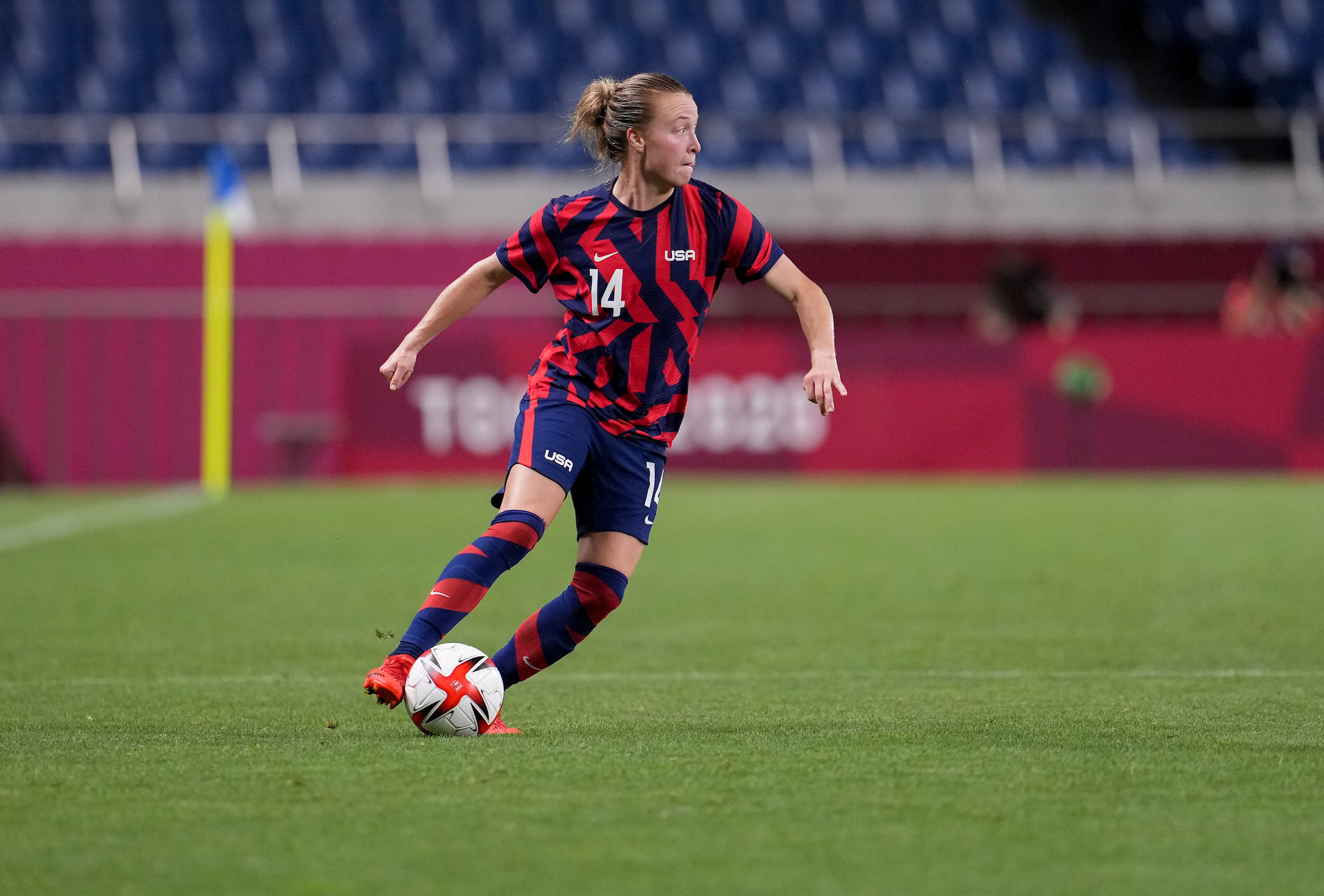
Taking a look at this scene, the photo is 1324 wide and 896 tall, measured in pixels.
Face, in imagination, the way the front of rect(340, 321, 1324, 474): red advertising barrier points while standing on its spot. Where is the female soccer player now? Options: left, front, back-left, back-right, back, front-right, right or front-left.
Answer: front

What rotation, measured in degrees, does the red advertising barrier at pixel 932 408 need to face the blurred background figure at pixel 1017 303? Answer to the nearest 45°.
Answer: approximately 135° to its left

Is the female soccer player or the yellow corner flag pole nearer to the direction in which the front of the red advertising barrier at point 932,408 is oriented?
the female soccer player

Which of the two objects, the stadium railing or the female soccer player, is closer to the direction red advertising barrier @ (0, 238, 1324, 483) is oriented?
the female soccer player

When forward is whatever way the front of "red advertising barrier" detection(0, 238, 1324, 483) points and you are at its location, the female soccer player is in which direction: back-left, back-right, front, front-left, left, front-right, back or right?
front

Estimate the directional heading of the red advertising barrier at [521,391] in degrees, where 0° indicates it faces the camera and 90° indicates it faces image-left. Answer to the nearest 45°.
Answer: approximately 0°

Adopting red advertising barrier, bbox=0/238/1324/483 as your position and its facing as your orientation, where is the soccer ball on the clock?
The soccer ball is roughly at 12 o'clock from the red advertising barrier.

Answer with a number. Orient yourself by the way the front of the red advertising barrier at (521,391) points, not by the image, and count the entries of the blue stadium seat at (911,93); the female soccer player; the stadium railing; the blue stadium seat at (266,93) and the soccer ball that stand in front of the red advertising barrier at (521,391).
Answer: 2

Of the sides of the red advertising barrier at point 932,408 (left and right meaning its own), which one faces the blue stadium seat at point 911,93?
back

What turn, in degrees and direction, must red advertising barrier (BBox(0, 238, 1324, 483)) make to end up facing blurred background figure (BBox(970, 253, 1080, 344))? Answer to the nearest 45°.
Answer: approximately 90° to its left

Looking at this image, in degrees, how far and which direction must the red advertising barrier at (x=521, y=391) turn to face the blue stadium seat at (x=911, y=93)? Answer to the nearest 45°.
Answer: approximately 135° to its left

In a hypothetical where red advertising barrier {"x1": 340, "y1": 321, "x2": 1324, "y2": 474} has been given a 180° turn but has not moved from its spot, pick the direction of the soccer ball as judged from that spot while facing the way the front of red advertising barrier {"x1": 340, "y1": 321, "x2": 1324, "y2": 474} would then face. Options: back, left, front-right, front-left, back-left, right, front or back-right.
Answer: back

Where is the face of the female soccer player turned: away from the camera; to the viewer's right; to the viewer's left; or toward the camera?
to the viewer's right
